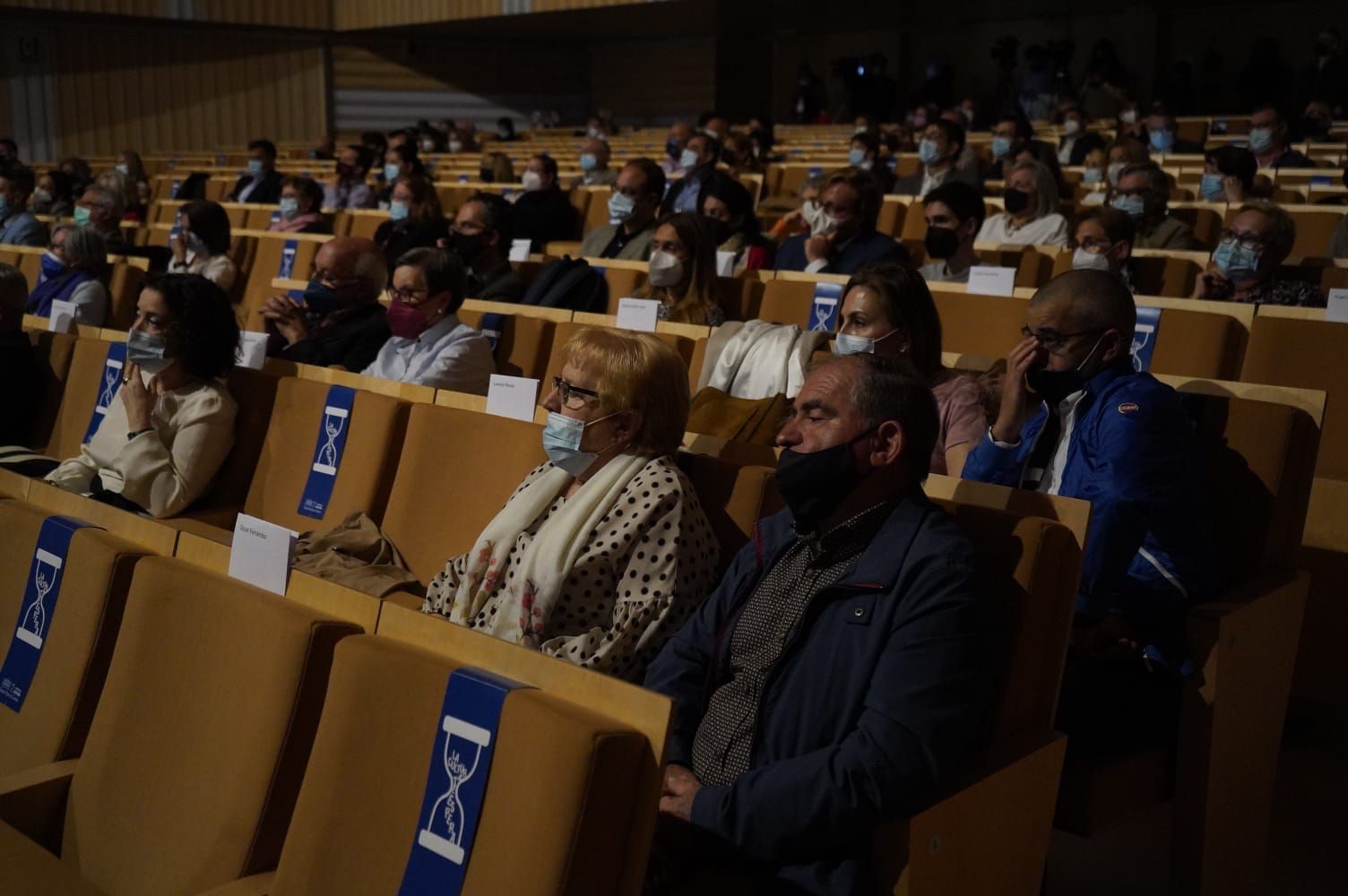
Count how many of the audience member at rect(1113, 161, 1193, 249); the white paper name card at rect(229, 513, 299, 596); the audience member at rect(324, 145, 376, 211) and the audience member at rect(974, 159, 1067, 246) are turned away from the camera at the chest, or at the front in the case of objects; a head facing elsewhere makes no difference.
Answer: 0

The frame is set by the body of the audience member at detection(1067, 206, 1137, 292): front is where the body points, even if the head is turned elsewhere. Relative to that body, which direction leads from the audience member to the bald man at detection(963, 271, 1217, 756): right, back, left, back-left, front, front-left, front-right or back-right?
front-left

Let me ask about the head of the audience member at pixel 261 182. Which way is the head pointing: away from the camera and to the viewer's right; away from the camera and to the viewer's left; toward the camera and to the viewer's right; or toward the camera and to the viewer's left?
toward the camera and to the viewer's left

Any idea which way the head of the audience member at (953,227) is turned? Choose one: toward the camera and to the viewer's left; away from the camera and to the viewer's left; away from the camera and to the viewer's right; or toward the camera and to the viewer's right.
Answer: toward the camera and to the viewer's left

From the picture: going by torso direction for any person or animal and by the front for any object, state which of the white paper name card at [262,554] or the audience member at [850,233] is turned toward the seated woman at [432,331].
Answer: the audience member

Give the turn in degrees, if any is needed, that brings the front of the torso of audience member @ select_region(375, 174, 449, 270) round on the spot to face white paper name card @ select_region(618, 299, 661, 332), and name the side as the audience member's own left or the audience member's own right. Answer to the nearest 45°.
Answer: approximately 45° to the audience member's own left

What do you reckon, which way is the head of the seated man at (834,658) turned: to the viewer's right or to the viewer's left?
to the viewer's left

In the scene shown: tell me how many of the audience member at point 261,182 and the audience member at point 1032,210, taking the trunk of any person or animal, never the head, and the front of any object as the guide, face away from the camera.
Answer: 0

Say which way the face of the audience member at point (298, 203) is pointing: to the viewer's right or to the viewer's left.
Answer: to the viewer's left

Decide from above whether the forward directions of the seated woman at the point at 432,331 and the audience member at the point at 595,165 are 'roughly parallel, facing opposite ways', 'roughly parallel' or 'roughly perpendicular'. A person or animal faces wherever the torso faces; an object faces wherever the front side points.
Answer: roughly parallel

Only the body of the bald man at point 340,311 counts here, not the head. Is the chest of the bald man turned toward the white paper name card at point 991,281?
no

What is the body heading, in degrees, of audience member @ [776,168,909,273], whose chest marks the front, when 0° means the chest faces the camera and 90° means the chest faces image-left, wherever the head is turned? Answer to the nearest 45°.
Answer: approximately 45°

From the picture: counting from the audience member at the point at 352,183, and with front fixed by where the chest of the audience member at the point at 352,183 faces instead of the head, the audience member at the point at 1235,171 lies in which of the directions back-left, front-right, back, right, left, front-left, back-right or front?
left

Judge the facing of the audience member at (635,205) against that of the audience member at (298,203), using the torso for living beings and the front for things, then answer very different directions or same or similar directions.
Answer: same or similar directions

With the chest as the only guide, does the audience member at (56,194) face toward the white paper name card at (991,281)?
no

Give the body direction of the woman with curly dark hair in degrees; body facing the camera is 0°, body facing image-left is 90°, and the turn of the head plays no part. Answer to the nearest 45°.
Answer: approximately 45°

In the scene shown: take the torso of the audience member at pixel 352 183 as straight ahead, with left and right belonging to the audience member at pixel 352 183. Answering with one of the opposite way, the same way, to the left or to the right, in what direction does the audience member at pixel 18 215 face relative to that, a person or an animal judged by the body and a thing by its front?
the same way

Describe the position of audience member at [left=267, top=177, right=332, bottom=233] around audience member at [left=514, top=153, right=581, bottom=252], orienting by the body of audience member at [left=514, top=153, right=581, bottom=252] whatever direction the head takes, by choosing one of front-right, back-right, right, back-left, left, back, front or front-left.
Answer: right

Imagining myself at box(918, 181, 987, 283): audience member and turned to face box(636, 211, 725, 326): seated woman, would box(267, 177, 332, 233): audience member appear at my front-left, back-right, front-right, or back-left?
front-right

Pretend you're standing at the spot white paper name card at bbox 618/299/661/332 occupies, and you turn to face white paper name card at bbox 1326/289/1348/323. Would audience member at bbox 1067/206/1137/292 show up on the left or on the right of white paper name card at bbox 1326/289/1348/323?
left

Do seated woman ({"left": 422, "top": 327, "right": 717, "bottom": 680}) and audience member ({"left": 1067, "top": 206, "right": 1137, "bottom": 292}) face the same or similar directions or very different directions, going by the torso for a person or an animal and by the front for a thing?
same or similar directions

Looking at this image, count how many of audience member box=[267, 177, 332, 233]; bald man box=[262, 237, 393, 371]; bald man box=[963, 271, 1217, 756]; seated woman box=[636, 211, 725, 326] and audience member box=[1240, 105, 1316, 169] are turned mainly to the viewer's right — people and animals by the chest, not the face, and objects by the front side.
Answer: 0

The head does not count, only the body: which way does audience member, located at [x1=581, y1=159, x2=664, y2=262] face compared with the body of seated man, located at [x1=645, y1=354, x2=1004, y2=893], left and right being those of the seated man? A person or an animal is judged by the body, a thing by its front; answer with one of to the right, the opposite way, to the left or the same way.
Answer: the same way

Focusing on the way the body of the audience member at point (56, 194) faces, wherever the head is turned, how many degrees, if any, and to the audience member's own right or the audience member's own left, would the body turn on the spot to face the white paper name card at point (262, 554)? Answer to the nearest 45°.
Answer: approximately 45° to the audience member's own left

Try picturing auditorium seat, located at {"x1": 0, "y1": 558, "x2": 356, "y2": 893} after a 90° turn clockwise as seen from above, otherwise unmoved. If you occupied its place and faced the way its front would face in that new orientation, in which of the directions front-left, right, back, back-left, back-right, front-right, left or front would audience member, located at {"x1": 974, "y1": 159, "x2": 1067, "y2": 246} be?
right
